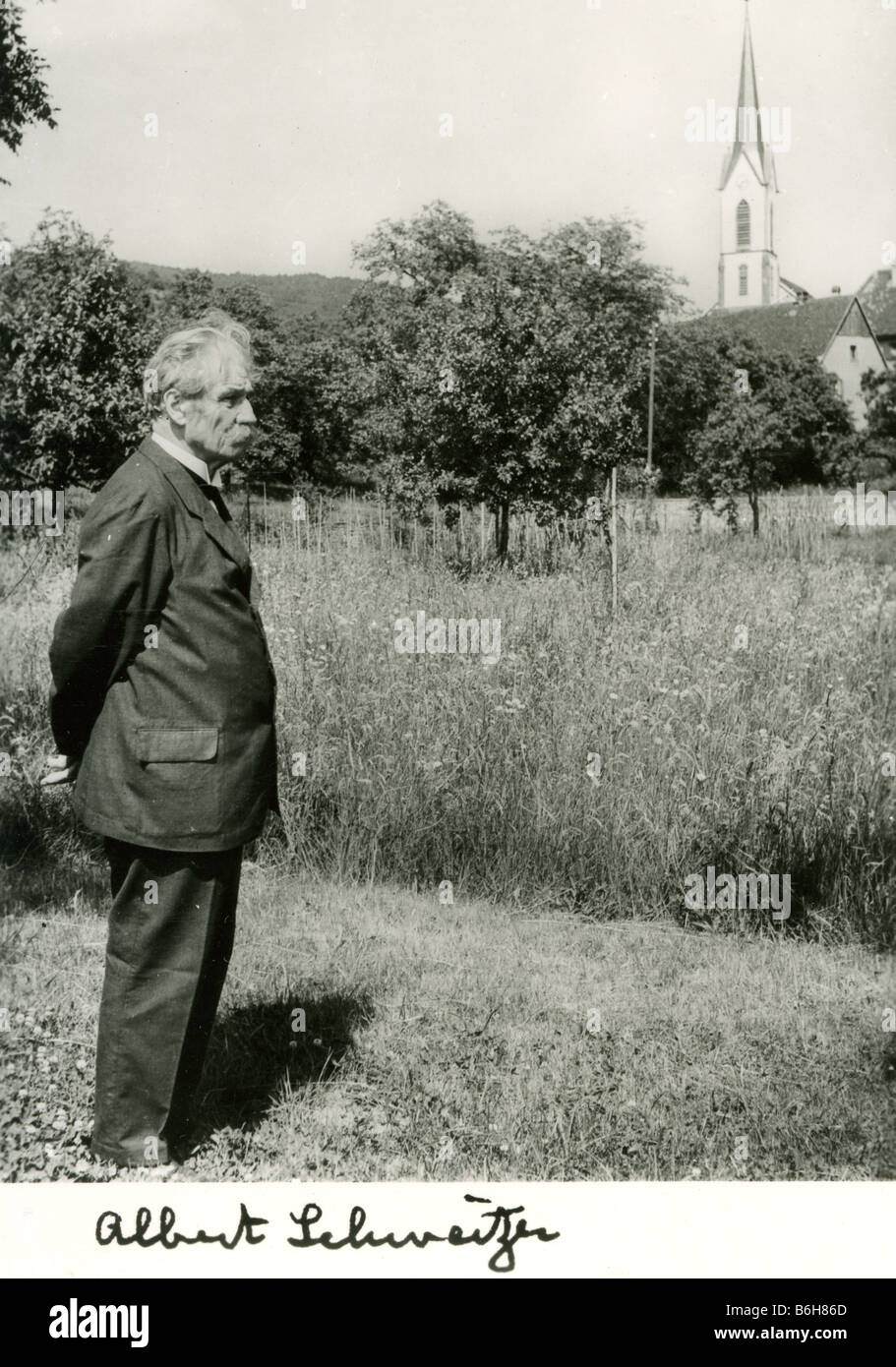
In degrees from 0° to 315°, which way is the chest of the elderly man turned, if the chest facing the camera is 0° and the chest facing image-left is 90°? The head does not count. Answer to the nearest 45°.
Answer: approximately 270°

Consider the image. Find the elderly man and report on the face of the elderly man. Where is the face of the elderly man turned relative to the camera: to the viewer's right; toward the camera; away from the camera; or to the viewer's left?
to the viewer's right

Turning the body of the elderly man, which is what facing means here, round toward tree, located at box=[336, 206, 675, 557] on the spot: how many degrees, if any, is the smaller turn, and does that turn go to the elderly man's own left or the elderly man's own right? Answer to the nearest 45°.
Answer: approximately 90° to the elderly man's own left

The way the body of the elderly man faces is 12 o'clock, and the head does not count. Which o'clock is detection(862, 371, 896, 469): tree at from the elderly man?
The tree is roughly at 10 o'clock from the elderly man.
